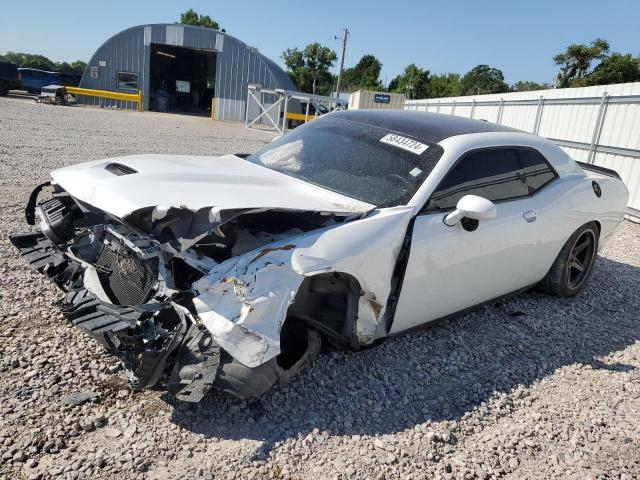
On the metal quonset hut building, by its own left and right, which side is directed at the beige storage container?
left

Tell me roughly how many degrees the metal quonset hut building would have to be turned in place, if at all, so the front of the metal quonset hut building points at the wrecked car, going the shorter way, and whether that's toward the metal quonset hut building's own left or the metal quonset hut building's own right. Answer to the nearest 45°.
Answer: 0° — it already faces it

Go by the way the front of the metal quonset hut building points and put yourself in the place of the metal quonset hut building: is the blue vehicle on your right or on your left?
on your right

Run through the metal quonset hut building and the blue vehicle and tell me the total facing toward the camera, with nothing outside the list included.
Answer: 1

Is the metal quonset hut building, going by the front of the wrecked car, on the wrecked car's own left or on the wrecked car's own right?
on the wrecked car's own right
